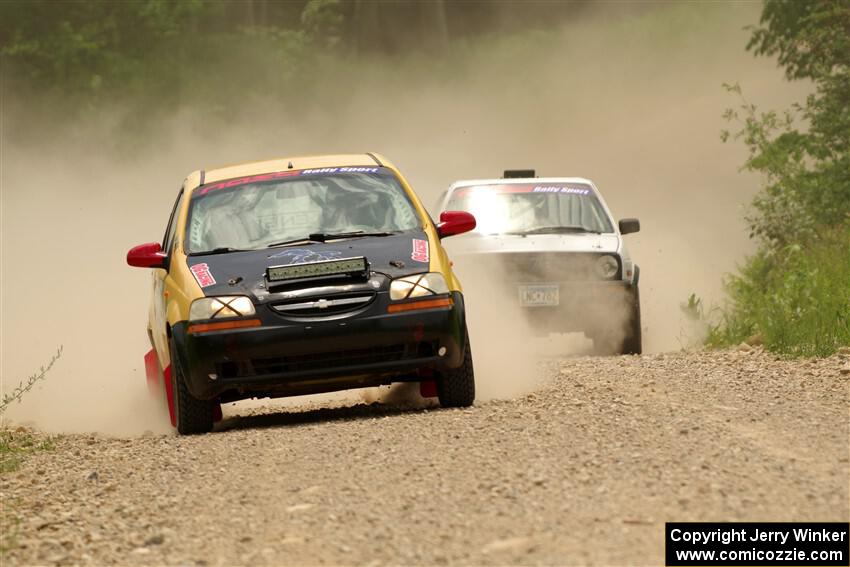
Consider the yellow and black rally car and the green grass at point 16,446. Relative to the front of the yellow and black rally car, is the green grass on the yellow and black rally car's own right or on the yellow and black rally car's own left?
on the yellow and black rally car's own right

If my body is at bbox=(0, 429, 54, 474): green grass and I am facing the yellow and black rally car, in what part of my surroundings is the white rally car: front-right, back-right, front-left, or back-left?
front-left

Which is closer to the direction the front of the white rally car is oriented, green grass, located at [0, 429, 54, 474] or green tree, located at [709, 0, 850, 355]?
the green grass

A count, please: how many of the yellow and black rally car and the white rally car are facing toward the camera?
2

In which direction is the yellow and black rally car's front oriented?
toward the camera

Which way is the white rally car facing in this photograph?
toward the camera
